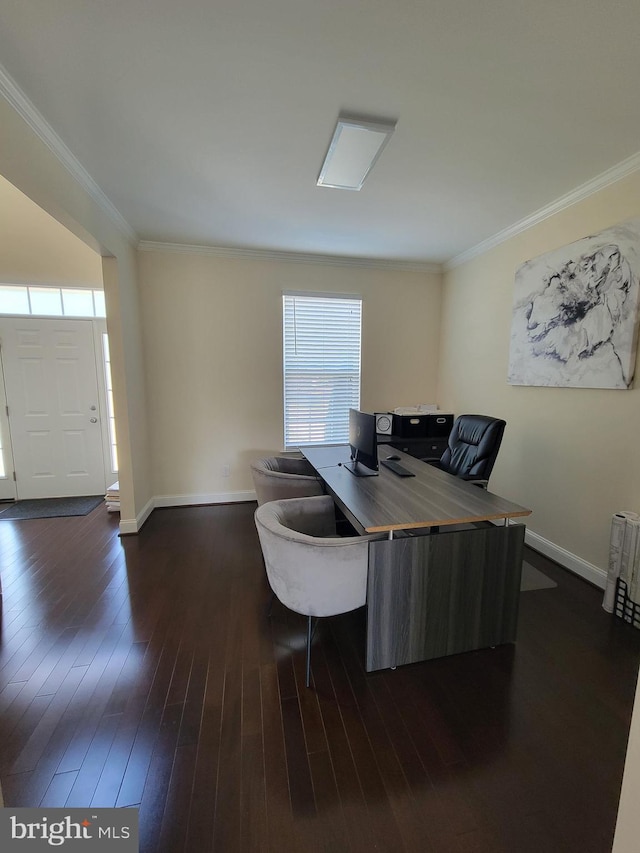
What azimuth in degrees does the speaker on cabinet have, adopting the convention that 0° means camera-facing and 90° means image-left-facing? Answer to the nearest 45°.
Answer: approximately 0°

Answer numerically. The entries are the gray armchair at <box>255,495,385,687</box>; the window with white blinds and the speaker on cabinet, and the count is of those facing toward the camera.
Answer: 2

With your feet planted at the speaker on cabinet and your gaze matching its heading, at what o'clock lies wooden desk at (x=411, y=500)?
The wooden desk is roughly at 12 o'clock from the speaker on cabinet.

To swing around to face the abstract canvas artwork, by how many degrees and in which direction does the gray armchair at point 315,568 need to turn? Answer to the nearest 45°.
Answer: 0° — it already faces it

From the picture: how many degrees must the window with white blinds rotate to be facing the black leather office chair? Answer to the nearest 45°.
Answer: approximately 45° to its left

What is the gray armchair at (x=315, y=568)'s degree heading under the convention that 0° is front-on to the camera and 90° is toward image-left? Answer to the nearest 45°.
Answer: approximately 225°

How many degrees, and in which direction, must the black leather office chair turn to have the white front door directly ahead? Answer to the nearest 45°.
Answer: approximately 45° to its right

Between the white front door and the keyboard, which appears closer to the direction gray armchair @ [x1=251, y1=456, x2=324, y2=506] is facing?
the keyboard

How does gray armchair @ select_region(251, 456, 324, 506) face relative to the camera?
to the viewer's right
